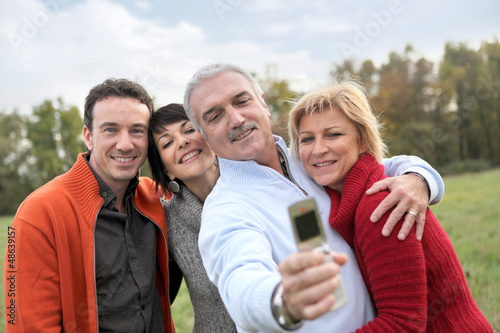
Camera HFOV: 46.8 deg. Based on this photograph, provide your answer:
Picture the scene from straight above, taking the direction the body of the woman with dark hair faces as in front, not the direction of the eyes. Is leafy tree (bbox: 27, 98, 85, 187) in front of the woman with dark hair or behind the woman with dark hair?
behind

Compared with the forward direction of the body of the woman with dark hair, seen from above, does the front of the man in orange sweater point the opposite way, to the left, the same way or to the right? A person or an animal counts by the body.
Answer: the same way

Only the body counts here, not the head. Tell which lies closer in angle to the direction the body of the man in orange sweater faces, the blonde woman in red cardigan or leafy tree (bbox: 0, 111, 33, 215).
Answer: the blonde woman in red cardigan

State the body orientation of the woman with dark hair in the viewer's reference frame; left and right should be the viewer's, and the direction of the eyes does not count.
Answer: facing the viewer and to the right of the viewer

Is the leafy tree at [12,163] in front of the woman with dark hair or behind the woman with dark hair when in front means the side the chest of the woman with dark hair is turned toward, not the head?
behind

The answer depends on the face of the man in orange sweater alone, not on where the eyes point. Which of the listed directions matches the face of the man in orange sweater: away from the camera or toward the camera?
toward the camera

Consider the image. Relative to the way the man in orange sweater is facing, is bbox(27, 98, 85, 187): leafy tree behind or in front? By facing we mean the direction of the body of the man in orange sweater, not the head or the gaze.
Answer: behind

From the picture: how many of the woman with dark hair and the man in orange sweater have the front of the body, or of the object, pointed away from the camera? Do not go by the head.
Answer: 0

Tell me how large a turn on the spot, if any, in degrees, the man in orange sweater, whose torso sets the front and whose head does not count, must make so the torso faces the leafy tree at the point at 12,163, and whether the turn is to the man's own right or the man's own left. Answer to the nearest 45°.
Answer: approximately 135° to the man's own left

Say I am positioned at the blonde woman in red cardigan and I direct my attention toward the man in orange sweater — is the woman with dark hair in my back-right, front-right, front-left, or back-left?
front-right

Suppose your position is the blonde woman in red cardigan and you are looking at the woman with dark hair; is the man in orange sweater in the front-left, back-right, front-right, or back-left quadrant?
front-left

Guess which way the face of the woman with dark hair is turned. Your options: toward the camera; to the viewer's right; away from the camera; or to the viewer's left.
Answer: toward the camera
